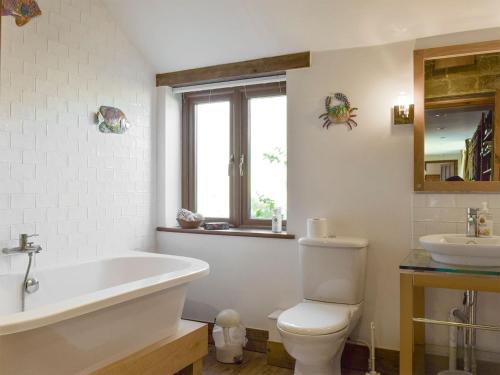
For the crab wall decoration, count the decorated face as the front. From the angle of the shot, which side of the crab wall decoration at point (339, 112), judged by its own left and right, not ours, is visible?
front

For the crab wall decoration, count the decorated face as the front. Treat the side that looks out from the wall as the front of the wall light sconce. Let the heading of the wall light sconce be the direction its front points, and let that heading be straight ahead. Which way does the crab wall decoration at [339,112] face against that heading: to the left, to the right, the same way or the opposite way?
the same way

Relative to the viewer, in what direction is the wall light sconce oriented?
toward the camera

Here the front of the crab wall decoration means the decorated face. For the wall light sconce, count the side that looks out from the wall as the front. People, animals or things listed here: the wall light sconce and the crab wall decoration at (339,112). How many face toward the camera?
2

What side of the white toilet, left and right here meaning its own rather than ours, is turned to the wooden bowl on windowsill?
right

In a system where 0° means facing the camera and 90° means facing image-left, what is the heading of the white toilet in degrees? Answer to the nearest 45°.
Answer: approximately 45°

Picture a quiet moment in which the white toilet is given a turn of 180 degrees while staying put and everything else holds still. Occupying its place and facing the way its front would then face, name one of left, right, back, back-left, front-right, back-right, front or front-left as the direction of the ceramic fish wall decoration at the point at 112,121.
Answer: back-left
